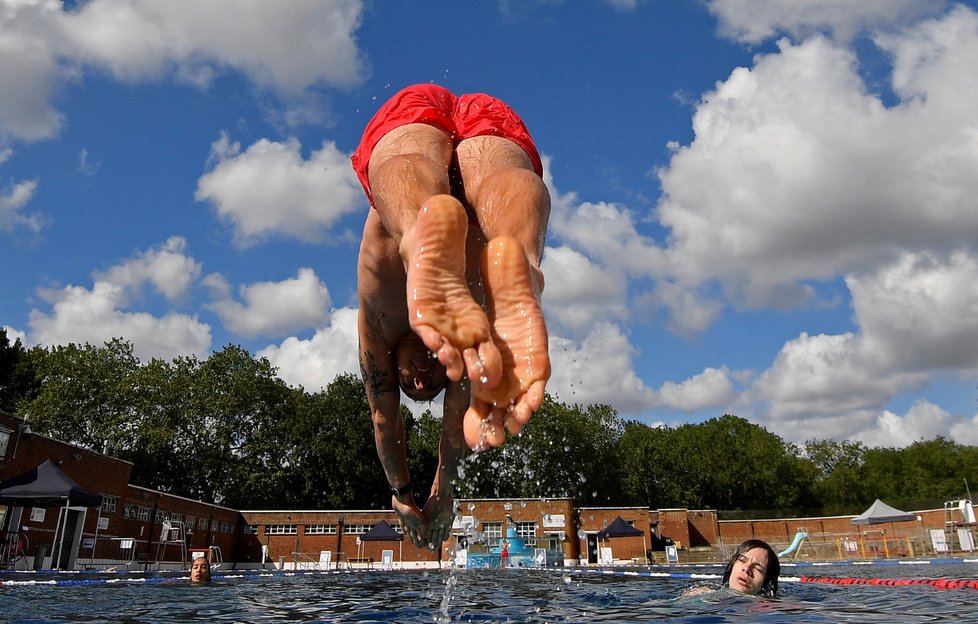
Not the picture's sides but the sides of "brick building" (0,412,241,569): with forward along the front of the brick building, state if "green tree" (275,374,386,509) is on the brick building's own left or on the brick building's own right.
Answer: on the brick building's own left

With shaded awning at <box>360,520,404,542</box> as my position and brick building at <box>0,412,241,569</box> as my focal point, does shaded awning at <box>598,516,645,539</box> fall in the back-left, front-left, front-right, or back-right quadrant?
back-left

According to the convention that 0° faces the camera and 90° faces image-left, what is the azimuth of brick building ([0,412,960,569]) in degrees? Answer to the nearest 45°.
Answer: approximately 0°

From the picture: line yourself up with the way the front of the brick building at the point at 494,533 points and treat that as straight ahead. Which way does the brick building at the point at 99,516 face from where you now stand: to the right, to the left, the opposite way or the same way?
to the left

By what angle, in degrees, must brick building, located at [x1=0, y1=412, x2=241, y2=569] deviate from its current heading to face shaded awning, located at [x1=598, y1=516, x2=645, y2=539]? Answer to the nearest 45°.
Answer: approximately 45° to its left

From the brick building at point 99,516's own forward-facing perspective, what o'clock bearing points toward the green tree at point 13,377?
The green tree is roughly at 7 o'clock from the brick building.

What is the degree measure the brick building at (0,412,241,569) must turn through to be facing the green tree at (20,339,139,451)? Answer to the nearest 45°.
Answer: approximately 135° to its left

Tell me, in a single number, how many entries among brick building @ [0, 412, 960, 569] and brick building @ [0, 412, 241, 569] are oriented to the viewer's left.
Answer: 0

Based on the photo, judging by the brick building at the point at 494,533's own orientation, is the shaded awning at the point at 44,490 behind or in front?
in front

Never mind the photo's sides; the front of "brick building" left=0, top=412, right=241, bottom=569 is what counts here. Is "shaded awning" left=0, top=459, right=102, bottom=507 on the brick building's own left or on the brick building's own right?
on the brick building's own right

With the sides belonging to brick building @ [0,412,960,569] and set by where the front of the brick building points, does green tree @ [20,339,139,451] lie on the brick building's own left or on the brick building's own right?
on the brick building's own right
